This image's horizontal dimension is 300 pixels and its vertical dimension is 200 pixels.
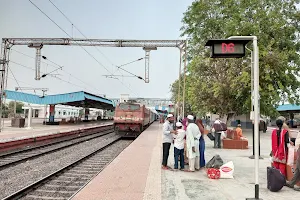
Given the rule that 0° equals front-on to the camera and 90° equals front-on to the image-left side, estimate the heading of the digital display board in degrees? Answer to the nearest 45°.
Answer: approximately 0°

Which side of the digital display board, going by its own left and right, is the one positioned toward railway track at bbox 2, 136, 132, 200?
right

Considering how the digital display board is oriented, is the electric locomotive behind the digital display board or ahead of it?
behind
